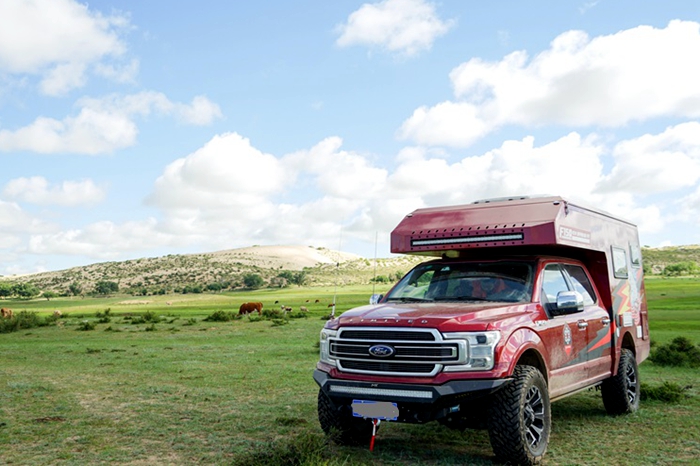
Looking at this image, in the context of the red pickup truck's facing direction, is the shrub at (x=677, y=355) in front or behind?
behind

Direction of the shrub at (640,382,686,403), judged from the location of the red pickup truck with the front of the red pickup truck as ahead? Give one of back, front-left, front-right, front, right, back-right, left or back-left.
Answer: back

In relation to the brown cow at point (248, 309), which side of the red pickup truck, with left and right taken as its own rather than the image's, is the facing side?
right

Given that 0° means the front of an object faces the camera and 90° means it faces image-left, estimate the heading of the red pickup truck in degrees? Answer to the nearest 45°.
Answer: approximately 45°

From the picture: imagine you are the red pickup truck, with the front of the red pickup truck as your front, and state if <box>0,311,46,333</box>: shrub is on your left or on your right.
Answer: on your right
